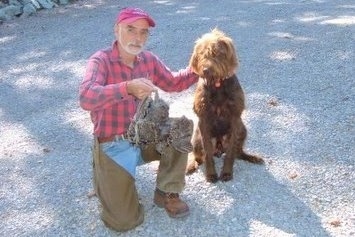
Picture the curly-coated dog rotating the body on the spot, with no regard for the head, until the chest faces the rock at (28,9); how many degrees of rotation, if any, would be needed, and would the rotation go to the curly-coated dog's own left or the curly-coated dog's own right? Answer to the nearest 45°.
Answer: approximately 135° to the curly-coated dog's own right

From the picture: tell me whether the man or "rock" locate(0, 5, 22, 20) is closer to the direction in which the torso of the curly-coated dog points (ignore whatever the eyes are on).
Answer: the man

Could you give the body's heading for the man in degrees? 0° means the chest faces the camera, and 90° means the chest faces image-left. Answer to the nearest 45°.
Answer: approximately 315°

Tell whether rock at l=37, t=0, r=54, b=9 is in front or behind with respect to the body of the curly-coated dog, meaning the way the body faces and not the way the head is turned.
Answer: behind

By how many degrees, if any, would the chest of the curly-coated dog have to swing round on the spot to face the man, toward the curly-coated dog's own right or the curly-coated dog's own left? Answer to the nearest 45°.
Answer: approximately 45° to the curly-coated dog's own right

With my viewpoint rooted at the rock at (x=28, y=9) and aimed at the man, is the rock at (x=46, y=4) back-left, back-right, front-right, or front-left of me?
back-left

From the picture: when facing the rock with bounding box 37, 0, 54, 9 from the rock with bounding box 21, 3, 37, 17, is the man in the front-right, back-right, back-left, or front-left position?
back-right

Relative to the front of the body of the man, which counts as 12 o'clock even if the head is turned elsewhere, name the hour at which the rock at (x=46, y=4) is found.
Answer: The rock is roughly at 7 o'clock from the man.

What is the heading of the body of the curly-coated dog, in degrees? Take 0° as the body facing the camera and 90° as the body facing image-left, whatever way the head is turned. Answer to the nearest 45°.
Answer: approximately 0°
